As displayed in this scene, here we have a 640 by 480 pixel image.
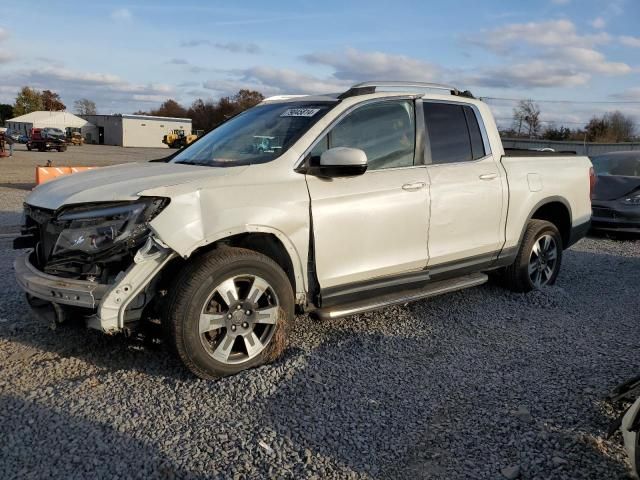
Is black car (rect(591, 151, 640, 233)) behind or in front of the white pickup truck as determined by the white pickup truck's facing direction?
behind

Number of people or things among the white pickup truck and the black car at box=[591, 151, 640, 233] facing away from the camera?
0

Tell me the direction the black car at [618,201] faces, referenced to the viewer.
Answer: facing the viewer and to the left of the viewer

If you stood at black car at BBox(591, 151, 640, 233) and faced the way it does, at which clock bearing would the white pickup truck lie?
The white pickup truck is roughly at 11 o'clock from the black car.

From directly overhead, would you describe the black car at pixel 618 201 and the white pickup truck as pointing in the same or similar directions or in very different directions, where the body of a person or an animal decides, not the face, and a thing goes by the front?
same or similar directions

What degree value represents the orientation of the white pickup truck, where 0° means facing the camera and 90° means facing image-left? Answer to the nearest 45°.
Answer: approximately 45°
